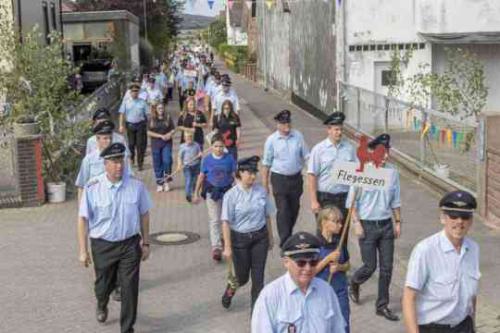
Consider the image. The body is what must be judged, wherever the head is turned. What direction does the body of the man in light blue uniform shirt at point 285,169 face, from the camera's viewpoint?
toward the camera

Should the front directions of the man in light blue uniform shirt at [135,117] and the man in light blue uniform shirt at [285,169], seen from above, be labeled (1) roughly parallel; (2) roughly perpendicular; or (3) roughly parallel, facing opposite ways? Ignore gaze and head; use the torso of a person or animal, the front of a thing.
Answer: roughly parallel

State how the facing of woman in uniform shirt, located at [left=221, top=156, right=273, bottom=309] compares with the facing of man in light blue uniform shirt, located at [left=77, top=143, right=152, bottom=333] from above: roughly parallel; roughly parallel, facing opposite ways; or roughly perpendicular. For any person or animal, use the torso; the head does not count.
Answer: roughly parallel

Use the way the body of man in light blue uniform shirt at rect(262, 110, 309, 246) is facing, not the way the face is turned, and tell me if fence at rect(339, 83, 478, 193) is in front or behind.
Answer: behind

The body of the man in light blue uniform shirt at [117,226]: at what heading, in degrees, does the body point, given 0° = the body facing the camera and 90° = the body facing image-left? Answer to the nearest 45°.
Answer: approximately 0°

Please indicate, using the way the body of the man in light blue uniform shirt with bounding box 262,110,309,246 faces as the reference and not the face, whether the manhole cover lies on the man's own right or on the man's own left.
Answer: on the man's own right

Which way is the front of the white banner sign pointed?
toward the camera

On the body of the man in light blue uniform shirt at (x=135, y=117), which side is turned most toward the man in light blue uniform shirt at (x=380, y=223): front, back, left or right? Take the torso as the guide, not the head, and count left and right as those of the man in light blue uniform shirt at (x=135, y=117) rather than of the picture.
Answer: front

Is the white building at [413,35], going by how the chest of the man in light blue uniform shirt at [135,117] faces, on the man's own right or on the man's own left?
on the man's own left

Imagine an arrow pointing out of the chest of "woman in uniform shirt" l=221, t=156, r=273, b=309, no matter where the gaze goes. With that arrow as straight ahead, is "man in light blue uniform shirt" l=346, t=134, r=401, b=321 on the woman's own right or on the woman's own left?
on the woman's own left

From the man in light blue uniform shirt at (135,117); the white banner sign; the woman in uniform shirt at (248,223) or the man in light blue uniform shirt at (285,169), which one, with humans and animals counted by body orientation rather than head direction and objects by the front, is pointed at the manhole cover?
the man in light blue uniform shirt at (135,117)

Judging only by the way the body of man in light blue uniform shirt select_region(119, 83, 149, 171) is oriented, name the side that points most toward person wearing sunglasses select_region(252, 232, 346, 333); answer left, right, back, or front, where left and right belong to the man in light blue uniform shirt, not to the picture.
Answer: front

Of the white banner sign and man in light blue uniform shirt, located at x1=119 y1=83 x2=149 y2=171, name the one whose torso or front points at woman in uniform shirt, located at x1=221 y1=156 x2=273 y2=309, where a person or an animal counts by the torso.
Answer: the man in light blue uniform shirt

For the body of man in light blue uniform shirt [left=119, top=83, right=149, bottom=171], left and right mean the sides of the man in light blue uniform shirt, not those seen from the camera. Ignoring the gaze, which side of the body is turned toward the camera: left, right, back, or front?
front

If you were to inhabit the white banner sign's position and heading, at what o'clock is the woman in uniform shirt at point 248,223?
The woman in uniform shirt is roughly at 4 o'clock from the white banner sign.

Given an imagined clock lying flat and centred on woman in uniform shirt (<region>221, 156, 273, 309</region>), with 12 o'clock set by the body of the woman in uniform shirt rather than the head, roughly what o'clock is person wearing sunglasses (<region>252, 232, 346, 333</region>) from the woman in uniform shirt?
The person wearing sunglasses is roughly at 12 o'clock from the woman in uniform shirt.
